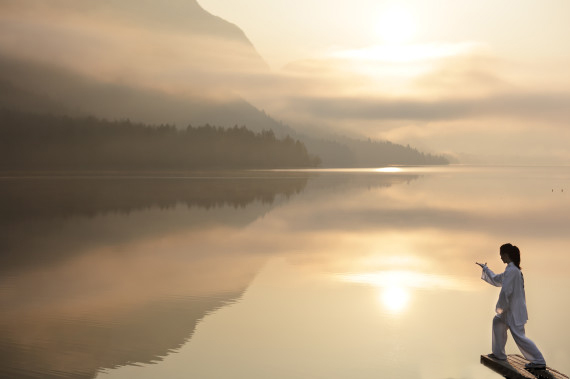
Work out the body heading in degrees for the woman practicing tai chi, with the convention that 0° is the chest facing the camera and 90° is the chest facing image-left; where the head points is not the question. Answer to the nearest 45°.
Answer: approximately 90°
